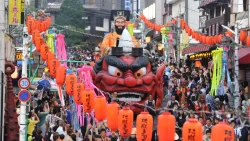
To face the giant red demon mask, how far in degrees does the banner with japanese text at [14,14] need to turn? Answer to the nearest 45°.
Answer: approximately 90° to its left

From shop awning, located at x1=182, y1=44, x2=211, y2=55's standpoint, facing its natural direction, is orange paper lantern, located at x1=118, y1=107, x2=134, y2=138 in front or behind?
in front

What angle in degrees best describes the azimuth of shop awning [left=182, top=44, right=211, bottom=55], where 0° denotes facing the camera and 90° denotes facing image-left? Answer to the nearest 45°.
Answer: approximately 45°

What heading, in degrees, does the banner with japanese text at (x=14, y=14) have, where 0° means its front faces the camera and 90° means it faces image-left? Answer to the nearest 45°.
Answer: approximately 0°

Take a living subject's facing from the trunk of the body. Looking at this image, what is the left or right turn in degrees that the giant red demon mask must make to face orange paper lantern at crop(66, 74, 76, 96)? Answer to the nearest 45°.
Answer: approximately 45° to its right

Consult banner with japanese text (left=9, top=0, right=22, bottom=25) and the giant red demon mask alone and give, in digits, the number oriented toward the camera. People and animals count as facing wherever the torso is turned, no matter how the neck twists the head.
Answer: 2
